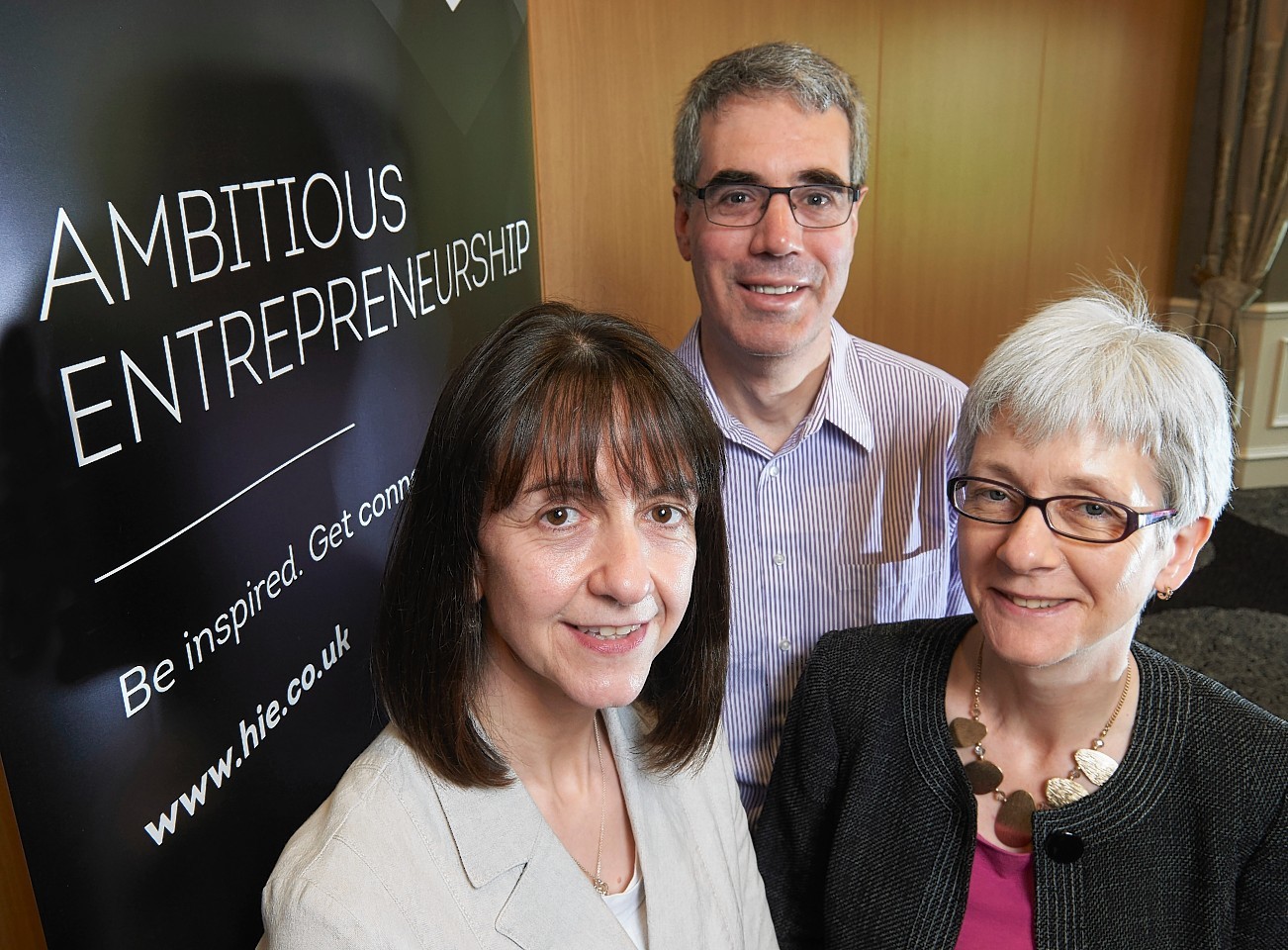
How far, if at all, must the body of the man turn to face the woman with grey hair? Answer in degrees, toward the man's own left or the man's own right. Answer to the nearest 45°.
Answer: approximately 45° to the man's own left

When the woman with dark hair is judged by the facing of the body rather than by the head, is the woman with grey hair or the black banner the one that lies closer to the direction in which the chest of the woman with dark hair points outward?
the woman with grey hair

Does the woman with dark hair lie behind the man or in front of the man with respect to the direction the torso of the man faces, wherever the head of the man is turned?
in front

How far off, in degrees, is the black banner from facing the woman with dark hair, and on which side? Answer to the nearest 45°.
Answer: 0° — it already faces them

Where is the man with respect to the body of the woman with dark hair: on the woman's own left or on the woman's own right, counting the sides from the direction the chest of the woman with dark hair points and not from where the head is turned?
on the woman's own left

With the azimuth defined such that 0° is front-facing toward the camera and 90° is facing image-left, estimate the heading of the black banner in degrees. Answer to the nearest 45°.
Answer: approximately 315°

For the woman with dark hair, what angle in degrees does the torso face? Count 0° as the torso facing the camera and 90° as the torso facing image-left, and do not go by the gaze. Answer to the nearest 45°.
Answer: approximately 315°

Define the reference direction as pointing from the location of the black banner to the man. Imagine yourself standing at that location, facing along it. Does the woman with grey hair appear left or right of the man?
right
